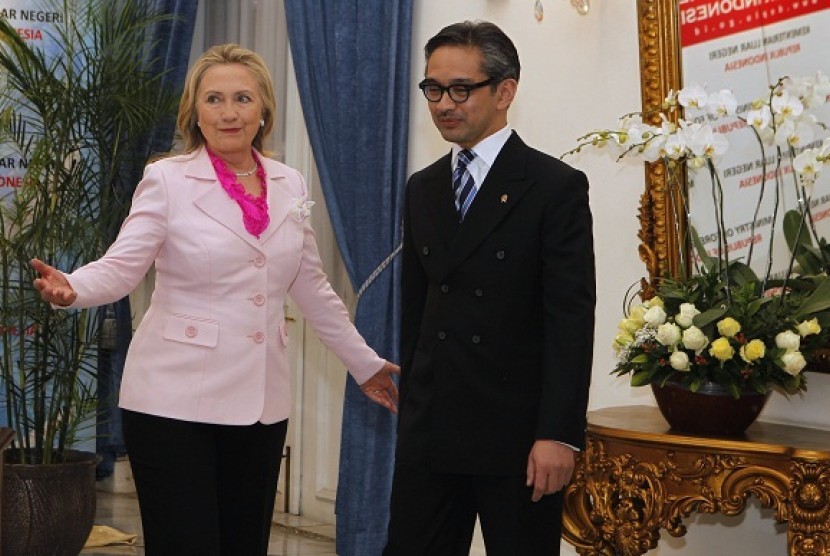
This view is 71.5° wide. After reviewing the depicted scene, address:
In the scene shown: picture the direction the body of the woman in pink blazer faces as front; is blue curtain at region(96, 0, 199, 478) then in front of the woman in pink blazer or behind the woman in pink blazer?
behind

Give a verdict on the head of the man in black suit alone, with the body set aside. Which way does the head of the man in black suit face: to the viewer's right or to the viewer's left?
to the viewer's left

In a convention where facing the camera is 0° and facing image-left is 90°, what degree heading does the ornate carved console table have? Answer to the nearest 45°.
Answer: approximately 45°

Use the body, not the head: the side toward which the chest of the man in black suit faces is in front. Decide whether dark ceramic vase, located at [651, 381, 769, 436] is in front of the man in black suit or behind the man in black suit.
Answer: behind

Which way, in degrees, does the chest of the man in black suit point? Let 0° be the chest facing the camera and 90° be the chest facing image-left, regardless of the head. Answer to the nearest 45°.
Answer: approximately 45°

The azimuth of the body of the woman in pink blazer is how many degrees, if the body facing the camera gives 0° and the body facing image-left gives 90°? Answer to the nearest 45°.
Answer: approximately 315°
